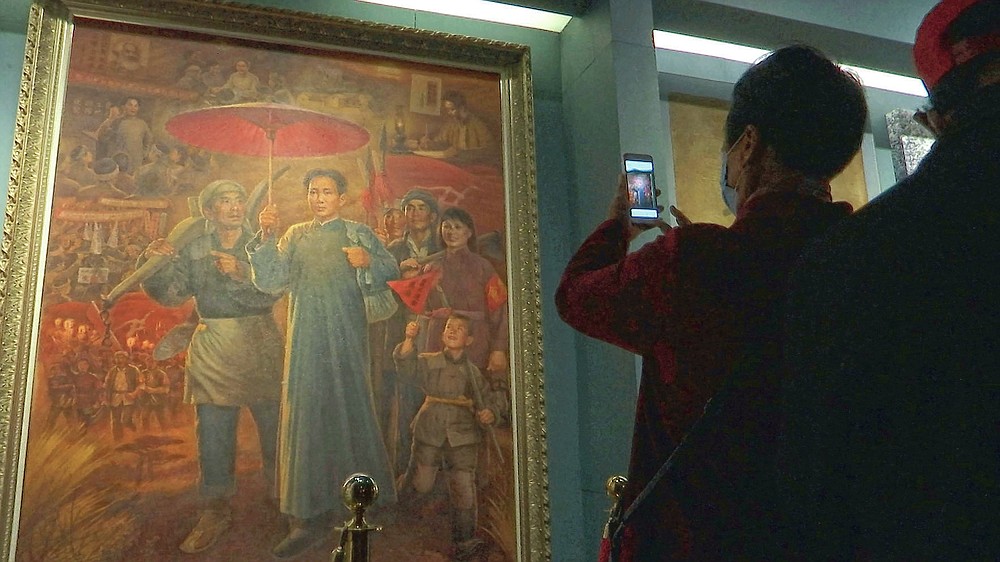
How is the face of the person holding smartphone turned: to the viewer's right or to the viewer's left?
to the viewer's left

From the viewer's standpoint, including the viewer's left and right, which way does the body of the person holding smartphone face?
facing away from the viewer and to the left of the viewer

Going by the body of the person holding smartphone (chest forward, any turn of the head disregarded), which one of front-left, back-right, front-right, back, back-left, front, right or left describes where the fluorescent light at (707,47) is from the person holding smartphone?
front-right
